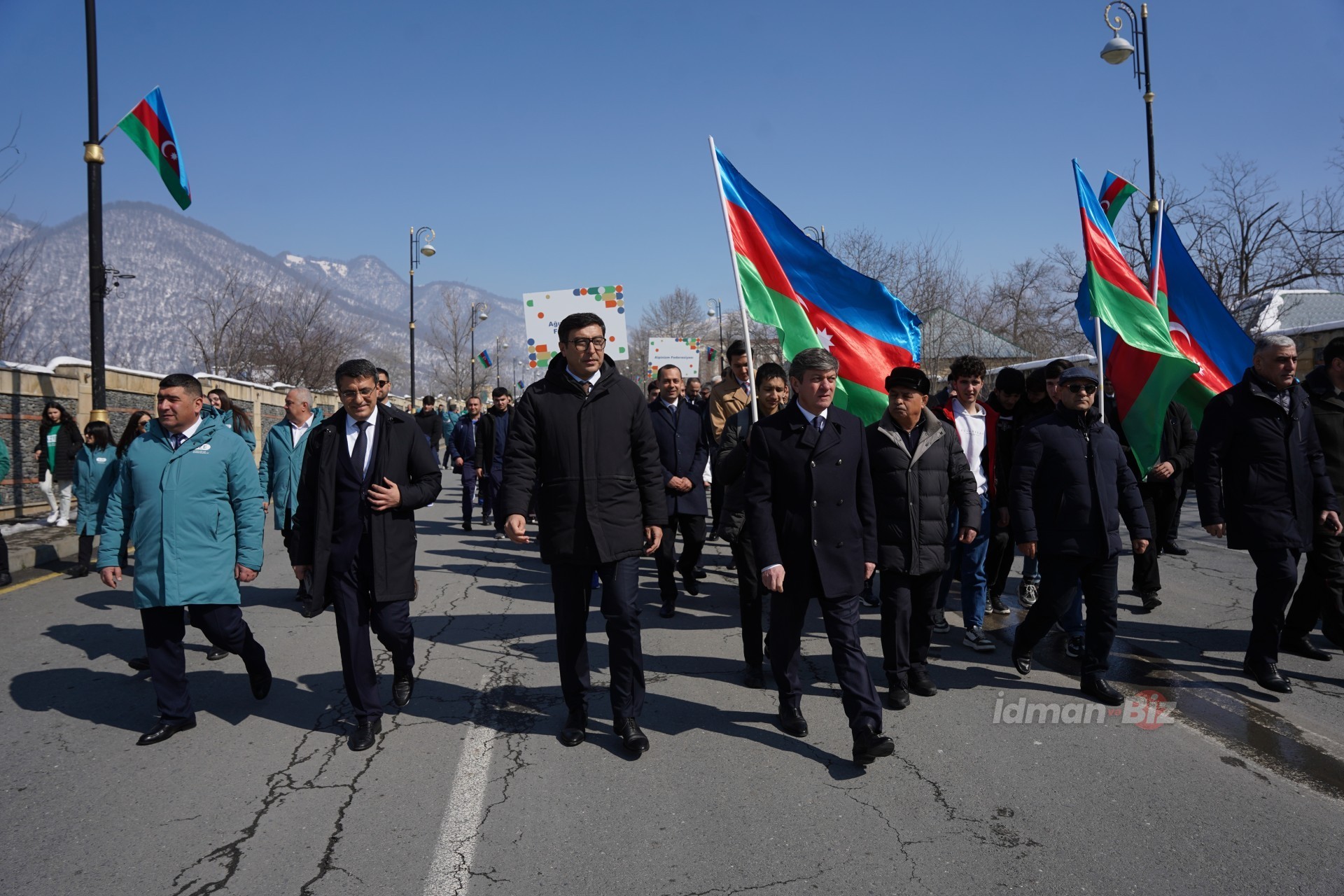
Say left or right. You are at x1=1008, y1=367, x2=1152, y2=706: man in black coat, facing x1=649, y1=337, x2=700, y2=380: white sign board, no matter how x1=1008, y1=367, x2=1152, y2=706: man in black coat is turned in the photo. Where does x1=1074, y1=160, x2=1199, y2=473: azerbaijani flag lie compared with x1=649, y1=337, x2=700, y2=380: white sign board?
right

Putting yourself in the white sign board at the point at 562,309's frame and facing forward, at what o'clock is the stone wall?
The stone wall is roughly at 3 o'clock from the white sign board.

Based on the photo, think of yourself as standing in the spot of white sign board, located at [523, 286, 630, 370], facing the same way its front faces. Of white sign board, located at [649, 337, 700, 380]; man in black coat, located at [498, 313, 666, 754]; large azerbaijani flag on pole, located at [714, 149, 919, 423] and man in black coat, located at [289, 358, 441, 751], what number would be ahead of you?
3

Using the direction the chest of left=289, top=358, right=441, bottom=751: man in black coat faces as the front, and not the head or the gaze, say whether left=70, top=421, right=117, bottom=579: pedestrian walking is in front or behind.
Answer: behind

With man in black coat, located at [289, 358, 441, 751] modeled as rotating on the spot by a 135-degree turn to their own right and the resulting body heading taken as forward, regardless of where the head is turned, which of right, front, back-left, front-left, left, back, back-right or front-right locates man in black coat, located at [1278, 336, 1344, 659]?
back-right

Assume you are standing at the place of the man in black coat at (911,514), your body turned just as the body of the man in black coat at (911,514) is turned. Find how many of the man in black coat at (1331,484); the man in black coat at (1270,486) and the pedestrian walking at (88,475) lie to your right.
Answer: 1

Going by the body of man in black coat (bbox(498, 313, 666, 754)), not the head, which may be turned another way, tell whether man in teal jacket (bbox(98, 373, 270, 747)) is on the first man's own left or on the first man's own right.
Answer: on the first man's own right

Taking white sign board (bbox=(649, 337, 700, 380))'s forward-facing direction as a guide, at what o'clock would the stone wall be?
The stone wall is roughly at 1 o'clock from the white sign board.

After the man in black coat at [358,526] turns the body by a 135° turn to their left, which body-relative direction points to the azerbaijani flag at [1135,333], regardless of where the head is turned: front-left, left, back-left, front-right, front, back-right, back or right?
front-right

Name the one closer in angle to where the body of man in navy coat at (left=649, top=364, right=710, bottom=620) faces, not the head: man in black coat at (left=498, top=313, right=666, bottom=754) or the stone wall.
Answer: the man in black coat
